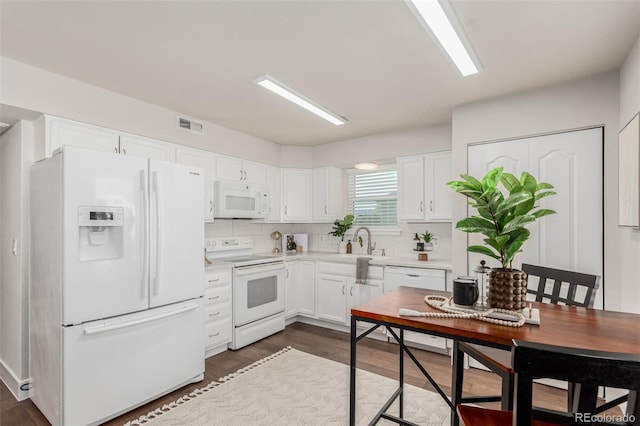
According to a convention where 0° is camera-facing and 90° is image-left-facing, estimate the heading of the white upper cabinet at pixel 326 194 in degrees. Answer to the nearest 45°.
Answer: approximately 45°

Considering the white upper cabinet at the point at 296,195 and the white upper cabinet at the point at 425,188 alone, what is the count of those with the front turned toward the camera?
2

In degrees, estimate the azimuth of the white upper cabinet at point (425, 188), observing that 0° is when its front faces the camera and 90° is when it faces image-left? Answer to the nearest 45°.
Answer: approximately 0°

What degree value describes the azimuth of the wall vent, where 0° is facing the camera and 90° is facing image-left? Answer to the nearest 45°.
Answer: approximately 315°

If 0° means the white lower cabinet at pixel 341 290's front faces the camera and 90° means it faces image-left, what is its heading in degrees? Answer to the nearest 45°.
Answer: approximately 45°

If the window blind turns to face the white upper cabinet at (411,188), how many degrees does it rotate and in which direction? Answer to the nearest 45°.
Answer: approximately 90° to its left
